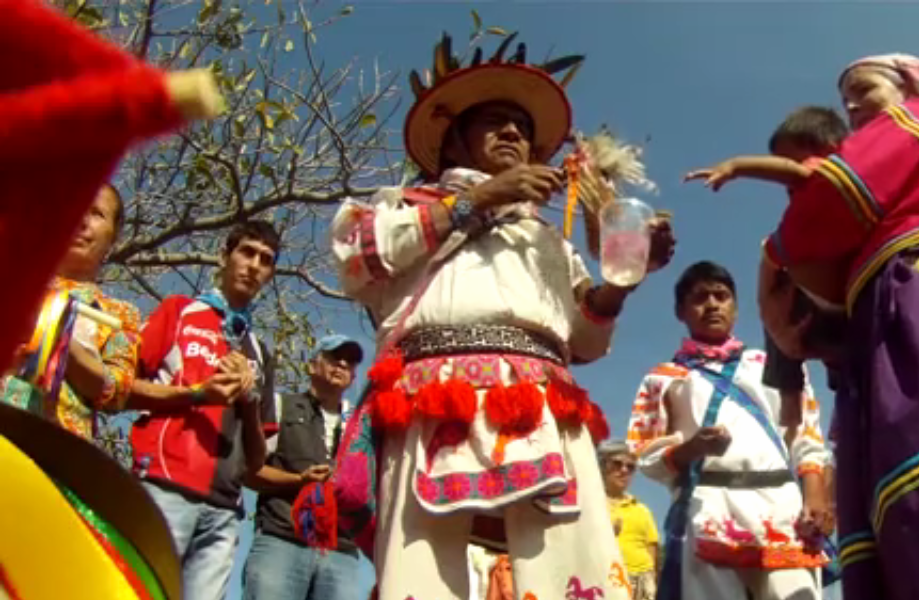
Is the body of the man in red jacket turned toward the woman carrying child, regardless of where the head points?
yes

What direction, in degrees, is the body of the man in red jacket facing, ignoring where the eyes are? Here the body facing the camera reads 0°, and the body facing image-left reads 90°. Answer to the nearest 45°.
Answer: approximately 315°
